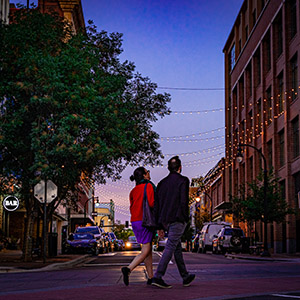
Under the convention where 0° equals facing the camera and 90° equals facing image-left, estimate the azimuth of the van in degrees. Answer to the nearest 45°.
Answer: approximately 225°

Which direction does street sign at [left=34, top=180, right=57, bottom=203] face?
away from the camera

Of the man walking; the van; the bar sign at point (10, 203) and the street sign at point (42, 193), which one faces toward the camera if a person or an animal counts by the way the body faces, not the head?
the bar sign at point (10, 203)

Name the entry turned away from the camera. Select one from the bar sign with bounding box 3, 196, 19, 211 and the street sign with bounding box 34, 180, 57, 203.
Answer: the street sign with bounding box 34, 180, 57, 203

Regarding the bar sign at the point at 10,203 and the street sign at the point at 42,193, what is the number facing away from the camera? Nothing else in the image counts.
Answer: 1

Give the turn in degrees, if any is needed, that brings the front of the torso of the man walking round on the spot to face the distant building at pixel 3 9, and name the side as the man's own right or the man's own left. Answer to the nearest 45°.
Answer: approximately 45° to the man's own left

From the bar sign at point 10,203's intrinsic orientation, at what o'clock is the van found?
The van is roughly at 8 o'clock from the bar sign.

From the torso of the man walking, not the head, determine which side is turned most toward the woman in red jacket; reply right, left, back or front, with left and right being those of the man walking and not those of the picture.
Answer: left

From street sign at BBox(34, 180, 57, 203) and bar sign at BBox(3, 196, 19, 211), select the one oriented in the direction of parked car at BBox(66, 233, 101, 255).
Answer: street sign at BBox(34, 180, 57, 203)

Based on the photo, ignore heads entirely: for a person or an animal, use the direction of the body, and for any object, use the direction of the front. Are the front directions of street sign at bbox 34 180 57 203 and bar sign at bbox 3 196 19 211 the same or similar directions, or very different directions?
very different directions
